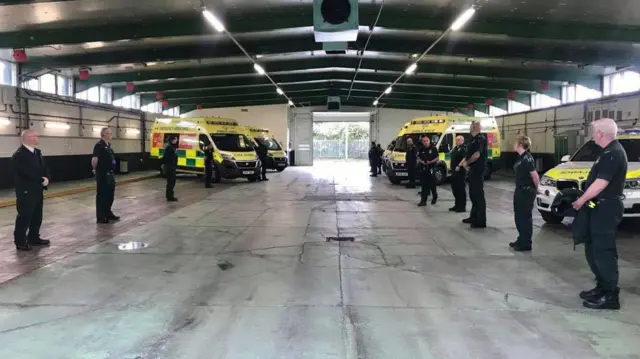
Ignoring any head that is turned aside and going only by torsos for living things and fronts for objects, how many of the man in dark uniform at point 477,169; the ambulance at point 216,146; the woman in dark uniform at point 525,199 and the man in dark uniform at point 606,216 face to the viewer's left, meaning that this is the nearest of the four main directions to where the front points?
3

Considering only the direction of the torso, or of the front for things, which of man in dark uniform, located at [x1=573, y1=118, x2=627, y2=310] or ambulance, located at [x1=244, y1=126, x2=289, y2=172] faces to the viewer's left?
the man in dark uniform

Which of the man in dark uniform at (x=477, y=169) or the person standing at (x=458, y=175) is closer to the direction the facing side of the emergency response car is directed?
the man in dark uniform

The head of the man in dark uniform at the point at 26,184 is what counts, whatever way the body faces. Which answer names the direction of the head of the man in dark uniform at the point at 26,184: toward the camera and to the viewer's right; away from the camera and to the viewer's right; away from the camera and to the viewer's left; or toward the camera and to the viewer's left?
toward the camera and to the viewer's right

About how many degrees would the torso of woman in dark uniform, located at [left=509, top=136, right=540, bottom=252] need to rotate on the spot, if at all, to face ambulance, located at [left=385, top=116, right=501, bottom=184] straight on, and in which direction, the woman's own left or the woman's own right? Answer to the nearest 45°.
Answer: approximately 90° to the woman's own right

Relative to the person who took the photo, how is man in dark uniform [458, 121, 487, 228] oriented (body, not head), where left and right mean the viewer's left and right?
facing to the left of the viewer

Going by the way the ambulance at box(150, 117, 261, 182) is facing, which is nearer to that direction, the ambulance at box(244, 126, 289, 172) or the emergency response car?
the emergency response car

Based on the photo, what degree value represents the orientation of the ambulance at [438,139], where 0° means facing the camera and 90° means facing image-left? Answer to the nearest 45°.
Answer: approximately 45°

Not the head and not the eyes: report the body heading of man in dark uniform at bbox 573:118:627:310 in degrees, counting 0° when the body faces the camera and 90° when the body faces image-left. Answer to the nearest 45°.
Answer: approximately 90°

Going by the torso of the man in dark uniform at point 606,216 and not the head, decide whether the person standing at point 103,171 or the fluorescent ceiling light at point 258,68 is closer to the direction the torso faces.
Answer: the person standing
